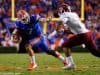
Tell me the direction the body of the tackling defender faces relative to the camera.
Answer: to the viewer's left

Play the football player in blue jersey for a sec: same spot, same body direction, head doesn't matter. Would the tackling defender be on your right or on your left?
on your left
